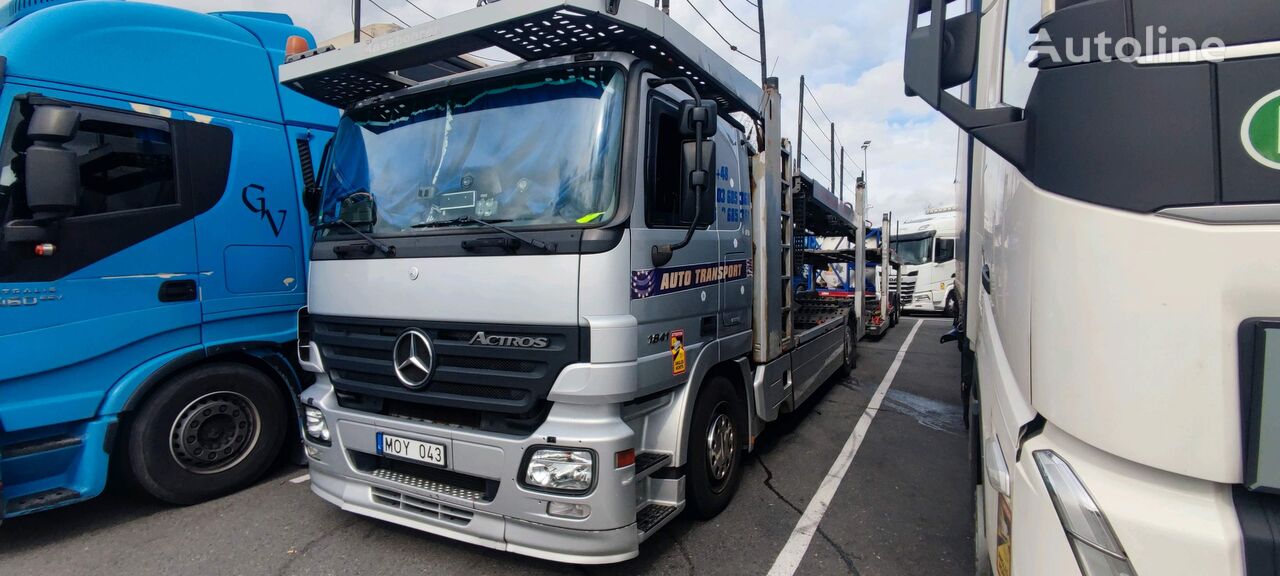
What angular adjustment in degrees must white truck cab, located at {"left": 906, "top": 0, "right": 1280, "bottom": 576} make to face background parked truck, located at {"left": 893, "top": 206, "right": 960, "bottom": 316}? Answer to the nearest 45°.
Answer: approximately 180°

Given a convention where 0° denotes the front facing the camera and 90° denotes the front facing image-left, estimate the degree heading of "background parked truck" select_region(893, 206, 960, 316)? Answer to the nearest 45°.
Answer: approximately 45°

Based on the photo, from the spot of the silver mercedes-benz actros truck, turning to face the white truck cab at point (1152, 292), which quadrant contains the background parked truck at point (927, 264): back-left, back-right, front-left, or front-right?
back-left

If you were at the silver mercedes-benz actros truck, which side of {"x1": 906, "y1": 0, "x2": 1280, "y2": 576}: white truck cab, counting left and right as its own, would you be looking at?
right

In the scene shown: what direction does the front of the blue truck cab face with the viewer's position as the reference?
facing to the left of the viewer

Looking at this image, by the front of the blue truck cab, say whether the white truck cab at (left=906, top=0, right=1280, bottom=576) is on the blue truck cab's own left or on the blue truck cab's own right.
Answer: on the blue truck cab's own left

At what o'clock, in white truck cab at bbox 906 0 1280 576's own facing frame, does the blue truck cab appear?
The blue truck cab is roughly at 3 o'clock from the white truck cab.

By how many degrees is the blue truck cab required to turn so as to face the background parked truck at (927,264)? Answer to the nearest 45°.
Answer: approximately 180°

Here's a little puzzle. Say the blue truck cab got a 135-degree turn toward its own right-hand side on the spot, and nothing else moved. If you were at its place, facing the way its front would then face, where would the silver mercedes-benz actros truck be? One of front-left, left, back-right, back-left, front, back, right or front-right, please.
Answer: right

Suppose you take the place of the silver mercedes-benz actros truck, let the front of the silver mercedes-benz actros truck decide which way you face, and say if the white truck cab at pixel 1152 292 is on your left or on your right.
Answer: on your left

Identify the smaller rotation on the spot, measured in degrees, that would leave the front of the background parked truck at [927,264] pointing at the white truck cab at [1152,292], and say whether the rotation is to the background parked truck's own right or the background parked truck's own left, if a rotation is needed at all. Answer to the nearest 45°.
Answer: approximately 45° to the background parked truck's own left

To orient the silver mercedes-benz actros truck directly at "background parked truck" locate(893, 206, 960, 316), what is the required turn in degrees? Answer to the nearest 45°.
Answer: approximately 180°
